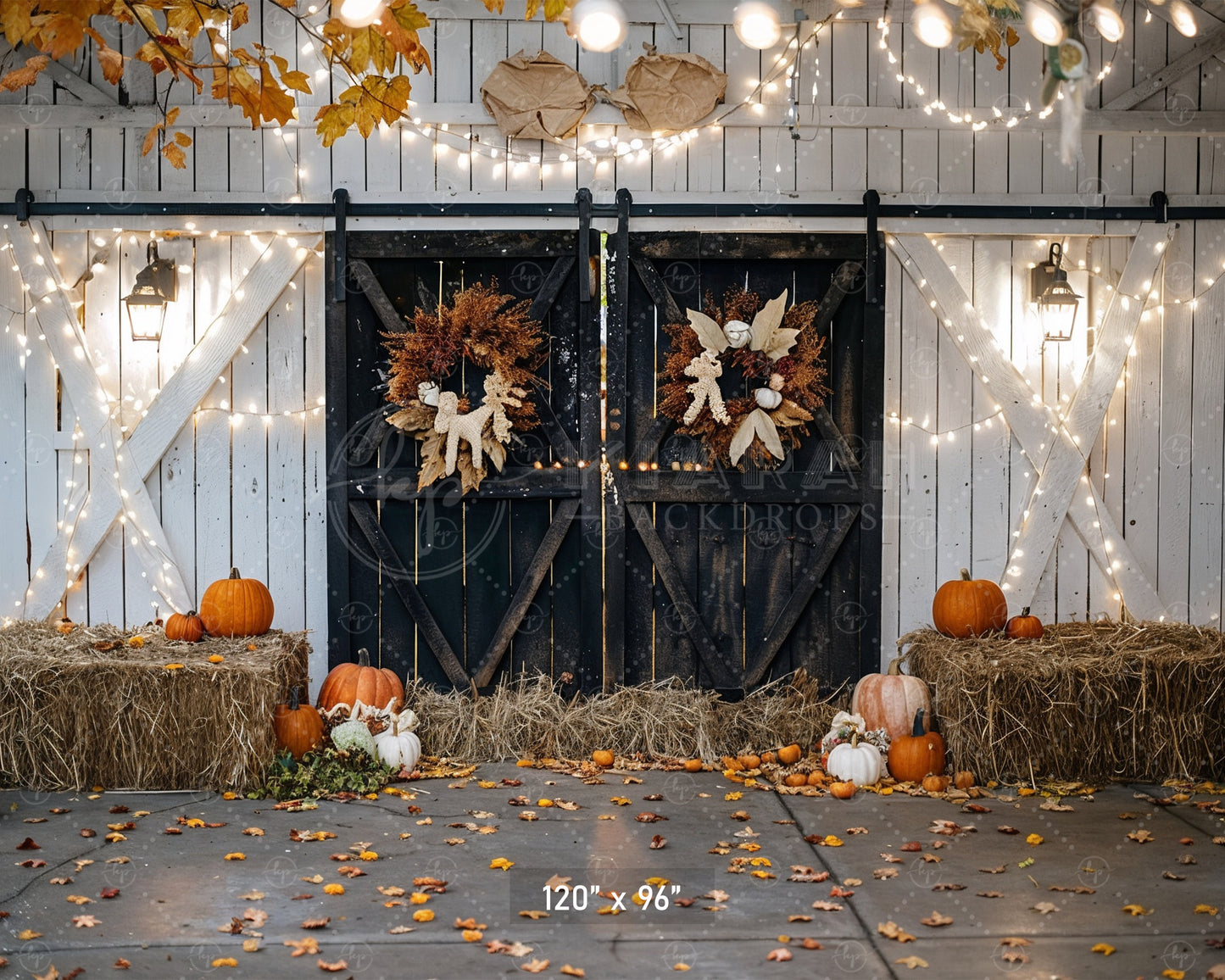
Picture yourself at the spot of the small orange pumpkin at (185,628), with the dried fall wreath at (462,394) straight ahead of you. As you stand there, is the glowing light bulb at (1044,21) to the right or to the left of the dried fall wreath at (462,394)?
right

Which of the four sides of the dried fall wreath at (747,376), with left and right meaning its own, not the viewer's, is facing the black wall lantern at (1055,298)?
left

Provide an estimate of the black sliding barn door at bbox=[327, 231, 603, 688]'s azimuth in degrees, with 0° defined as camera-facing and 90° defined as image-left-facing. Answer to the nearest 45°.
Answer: approximately 0°

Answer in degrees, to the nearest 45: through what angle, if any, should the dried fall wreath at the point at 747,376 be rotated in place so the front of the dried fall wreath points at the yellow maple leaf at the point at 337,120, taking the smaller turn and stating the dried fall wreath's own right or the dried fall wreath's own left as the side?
approximately 45° to the dried fall wreath's own right

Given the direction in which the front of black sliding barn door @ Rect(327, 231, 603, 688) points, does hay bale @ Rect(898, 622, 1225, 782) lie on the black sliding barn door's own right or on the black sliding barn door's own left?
on the black sliding barn door's own left

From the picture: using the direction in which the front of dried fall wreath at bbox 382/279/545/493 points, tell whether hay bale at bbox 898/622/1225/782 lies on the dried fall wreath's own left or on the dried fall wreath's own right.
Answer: on the dried fall wreath's own left

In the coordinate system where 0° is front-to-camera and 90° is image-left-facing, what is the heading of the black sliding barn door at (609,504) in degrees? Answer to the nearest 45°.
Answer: approximately 0°

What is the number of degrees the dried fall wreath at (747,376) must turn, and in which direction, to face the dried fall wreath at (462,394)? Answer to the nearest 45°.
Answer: approximately 90° to its right

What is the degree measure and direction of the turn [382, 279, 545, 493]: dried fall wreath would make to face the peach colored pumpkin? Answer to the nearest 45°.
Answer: approximately 90° to its left
